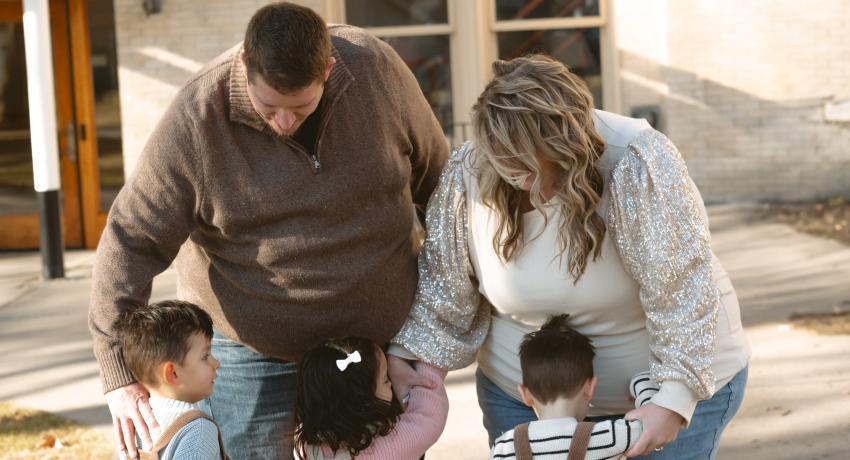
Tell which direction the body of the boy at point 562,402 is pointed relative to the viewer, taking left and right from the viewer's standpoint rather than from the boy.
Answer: facing away from the viewer

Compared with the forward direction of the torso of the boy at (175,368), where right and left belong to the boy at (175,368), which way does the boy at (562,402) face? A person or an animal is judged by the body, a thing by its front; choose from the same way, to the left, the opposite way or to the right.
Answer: to the left

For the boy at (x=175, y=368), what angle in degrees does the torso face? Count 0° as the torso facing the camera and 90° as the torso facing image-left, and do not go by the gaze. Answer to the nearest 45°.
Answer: approximately 270°

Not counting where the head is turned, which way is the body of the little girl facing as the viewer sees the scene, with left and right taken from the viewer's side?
facing away from the viewer and to the right of the viewer

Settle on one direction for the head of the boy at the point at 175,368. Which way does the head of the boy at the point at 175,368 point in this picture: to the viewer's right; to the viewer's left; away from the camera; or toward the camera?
to the viewer's right

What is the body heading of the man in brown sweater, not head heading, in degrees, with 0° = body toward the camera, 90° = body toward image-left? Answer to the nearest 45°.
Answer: approximately 0°
